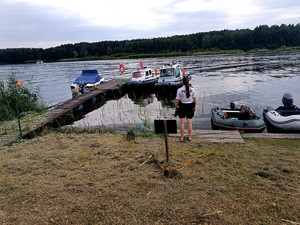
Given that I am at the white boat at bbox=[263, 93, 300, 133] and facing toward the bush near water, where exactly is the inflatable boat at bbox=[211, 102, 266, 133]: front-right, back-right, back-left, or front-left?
front-left

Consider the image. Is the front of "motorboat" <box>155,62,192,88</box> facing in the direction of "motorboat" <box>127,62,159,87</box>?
no

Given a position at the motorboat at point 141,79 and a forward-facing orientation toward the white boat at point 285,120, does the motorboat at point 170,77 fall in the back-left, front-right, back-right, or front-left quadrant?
front-left

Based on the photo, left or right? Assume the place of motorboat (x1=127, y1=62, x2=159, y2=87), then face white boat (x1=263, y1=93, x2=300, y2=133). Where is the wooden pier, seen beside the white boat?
right

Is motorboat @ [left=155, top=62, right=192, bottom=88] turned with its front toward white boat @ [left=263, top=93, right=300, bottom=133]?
no
